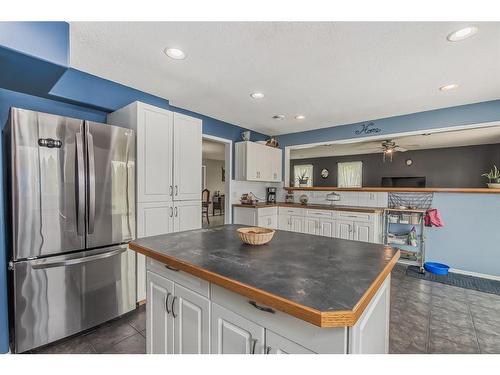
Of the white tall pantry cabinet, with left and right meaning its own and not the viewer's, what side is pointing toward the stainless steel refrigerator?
right

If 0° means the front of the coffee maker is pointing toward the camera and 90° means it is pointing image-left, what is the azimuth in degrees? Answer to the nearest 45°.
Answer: approximately 0°

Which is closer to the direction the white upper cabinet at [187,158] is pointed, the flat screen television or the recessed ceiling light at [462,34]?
the recessed ceiling light

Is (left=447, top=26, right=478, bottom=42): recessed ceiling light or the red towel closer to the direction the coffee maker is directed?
the recessed ceiling light

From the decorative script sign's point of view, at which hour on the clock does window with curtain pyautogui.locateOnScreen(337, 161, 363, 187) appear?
The window with curtain is roughly at 6 o'clock from the decorative script sign.

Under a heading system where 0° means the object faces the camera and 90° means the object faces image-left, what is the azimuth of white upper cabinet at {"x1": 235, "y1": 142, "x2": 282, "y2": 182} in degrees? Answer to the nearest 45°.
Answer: approximately 315°

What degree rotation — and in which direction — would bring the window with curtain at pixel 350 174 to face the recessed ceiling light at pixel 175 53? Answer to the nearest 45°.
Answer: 0° — it already faces it
